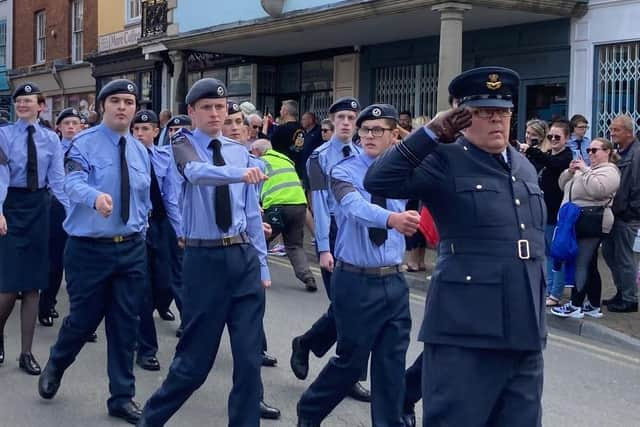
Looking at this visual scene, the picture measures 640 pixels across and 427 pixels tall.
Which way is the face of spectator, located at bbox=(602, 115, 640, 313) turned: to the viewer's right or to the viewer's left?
to the viewer's left

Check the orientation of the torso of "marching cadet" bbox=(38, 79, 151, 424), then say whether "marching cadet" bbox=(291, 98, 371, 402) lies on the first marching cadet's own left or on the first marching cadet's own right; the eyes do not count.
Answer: on the first marching cadet's own left

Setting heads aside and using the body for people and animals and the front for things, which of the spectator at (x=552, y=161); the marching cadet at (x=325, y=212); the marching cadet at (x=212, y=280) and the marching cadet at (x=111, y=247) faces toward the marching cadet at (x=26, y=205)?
the spectator

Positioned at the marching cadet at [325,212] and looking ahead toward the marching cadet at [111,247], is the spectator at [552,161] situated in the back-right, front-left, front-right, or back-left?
back-right

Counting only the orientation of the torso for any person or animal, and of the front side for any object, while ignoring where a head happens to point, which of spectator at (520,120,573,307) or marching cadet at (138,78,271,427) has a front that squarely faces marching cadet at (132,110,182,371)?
the spectator

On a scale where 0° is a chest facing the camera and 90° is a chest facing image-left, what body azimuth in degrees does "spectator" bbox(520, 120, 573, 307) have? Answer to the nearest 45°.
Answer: approximately 45°

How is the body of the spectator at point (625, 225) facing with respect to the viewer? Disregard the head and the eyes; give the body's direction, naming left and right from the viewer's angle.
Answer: facing to the left of the viewer

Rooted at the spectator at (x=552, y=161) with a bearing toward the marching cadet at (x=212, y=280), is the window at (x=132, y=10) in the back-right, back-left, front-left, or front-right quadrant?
back-right

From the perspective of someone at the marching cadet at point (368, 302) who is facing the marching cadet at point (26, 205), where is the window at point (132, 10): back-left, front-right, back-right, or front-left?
front-right

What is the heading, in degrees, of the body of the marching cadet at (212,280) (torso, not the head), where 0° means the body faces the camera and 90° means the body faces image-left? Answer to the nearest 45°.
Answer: approximately 315°
